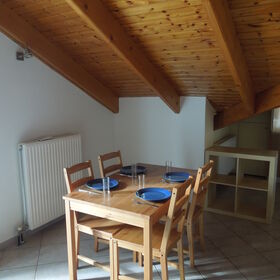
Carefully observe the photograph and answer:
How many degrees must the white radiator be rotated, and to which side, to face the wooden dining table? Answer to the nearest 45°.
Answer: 0° — it already faces it

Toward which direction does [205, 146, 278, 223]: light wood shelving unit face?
toward the camera

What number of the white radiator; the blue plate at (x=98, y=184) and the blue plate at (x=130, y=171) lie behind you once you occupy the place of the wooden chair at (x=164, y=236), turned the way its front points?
0

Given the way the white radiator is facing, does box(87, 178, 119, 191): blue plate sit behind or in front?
in front

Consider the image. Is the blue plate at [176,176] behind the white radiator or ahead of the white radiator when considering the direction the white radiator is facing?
ahead

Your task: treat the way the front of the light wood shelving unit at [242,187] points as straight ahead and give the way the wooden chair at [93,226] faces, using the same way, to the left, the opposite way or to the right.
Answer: to the left

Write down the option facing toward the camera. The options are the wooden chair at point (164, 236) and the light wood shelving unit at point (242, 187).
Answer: the light wood shelving unit

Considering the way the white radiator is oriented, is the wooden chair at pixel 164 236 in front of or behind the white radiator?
in front

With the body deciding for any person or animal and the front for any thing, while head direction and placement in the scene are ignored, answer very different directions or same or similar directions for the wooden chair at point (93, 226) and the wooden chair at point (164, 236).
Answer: very different directions

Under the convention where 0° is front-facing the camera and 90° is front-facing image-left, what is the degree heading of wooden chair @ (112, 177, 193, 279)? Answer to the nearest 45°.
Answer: approximately 135°

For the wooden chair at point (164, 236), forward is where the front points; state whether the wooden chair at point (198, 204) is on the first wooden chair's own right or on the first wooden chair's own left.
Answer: on the first wooden chair's own right

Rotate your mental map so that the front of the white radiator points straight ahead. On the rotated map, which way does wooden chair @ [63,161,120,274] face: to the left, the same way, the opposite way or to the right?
the same way

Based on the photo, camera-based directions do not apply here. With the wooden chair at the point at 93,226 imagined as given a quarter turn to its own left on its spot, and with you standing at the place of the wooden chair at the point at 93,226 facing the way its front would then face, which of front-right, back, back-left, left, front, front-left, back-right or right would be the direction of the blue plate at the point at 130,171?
front

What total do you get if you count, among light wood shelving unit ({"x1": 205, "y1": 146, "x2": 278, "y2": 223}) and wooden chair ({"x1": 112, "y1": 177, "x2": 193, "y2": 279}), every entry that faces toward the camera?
1

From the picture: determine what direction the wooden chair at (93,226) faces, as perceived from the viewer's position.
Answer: facing the viewer and to the right of the viewer

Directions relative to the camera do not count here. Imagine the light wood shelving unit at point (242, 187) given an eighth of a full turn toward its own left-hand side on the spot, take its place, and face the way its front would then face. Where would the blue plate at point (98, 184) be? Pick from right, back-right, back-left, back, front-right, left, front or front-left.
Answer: right

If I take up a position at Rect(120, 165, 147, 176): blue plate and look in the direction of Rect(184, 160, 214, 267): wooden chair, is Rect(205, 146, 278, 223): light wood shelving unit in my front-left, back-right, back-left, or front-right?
front-left

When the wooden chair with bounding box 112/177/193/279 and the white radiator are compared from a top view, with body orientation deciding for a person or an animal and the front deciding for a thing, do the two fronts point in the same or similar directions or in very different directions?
very different directions
